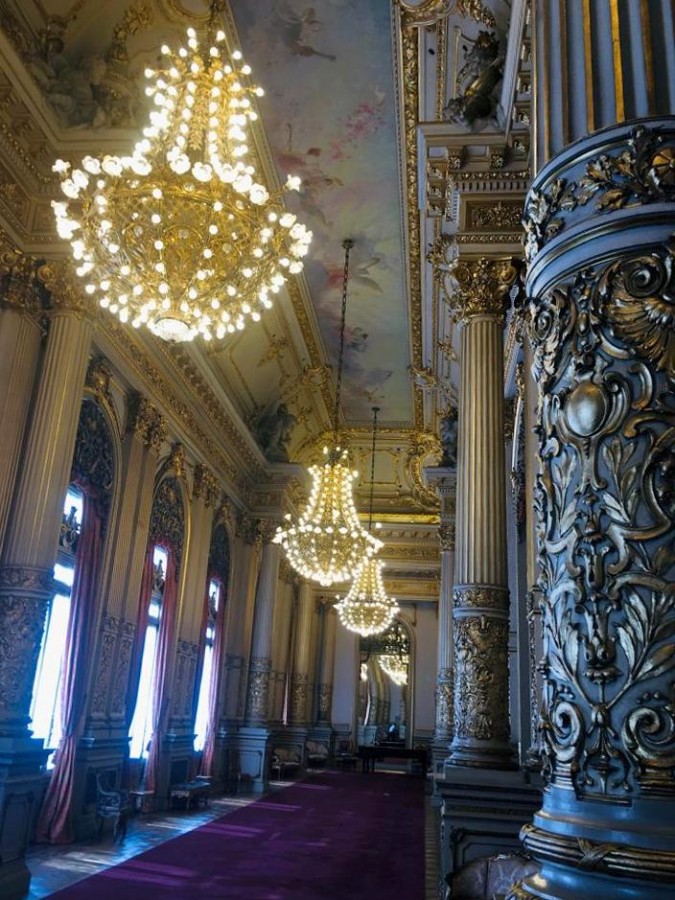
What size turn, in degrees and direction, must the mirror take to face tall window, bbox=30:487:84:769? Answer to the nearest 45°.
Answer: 0° — it already faces it

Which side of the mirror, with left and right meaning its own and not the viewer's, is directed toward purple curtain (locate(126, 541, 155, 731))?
front

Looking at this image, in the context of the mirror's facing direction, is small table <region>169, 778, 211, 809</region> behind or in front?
in front

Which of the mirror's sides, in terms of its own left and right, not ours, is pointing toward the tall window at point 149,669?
front

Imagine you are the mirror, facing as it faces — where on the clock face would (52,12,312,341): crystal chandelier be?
The crystal chandelier is roughly at 12 o'clock from the mirror.

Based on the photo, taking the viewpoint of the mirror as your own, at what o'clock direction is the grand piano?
The grand piano is roughly at 12 o'clock from the mirror.

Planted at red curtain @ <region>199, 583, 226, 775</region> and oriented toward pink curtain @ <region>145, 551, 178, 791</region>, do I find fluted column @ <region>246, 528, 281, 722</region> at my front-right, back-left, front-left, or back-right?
back-left

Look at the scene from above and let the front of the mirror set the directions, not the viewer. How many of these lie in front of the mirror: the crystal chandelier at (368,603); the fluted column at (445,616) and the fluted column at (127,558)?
3

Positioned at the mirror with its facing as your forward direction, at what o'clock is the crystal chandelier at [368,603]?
The crystal chandelier is roughly at 12 o'clock from the mirror.

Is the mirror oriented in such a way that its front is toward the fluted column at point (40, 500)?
yes

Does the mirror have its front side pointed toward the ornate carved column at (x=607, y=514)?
yes

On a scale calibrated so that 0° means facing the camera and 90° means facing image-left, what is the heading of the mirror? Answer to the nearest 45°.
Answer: approximately 0°
